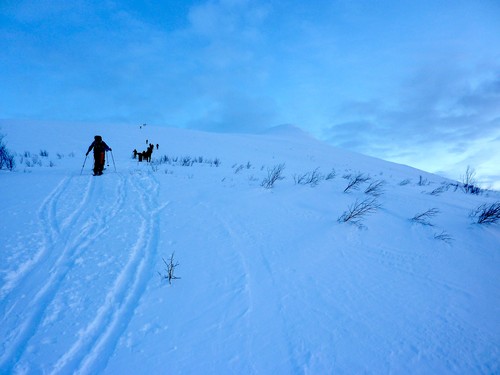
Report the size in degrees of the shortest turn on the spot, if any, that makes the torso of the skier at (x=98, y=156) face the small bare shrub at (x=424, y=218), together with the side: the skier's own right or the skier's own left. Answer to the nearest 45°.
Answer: approximately 135° to the skier's own right

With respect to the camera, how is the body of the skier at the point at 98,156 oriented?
away from the camera

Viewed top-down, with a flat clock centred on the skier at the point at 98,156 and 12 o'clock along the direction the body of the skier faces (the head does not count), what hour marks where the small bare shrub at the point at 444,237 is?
The small bare shrub is roughly at 5 o'clock from the skier.

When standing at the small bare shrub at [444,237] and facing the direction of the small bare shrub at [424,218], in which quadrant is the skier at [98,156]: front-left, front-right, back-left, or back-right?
front-left

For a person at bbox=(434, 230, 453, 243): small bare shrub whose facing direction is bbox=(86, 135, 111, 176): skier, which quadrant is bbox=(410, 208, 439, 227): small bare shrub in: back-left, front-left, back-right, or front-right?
front-right
